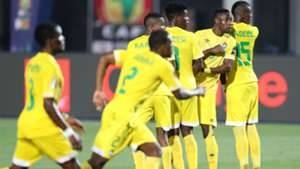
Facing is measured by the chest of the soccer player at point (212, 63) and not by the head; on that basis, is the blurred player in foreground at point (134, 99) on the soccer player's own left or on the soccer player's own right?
on the soccer player's own right

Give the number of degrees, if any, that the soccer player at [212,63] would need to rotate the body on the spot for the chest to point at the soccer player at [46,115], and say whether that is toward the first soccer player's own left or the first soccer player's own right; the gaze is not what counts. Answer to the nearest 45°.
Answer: approximately 90° to the first soccer player's own right

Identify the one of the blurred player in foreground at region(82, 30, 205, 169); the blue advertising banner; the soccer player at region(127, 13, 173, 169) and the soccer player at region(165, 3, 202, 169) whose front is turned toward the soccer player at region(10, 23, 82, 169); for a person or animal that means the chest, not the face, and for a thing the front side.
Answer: the blue advertising banner

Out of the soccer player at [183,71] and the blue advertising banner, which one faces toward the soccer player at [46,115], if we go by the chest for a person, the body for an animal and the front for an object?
the blue advertising banner

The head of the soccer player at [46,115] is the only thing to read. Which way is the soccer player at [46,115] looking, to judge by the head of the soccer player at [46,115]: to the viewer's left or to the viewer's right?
to the viewer's right

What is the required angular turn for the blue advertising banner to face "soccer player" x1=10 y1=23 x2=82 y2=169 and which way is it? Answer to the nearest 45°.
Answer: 0° — it already faces them

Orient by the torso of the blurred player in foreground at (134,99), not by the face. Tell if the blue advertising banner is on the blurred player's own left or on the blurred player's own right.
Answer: on the blurred player's own left
